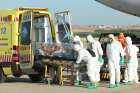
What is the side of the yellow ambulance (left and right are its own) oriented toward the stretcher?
back

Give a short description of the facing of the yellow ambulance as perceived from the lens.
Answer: facing away from the viewer and to the left of the viewer
